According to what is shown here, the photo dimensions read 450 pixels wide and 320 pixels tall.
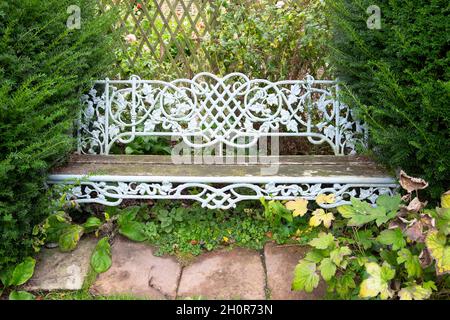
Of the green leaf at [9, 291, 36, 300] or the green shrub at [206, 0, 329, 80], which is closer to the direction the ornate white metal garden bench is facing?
the green leaf

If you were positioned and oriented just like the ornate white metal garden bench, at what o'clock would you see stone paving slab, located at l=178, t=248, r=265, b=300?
The stone paving slab is roughly at 12 o'clock from the ornate white metal garden bench.

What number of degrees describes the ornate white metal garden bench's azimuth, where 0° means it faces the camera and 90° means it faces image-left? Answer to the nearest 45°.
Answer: approximately 0°

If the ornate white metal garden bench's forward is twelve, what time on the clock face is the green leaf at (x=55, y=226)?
The green leaf is roughly at 2 o'clock from the ornate white metal garden bench.

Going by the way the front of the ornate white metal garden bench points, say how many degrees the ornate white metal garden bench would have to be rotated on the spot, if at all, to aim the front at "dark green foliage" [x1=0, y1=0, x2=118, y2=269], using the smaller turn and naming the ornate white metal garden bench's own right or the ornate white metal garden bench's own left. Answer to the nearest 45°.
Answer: approximately 45° to the ornate white metal garden bench's own right

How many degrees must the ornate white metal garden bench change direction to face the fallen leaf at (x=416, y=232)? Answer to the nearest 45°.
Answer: approximately 45° to its left
